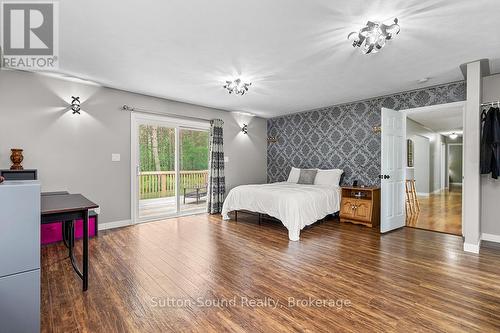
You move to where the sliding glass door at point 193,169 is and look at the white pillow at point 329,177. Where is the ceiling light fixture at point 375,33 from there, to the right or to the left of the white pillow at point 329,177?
right

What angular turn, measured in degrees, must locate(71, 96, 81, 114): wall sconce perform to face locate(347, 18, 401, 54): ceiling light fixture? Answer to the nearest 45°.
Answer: approximately 45° to its left

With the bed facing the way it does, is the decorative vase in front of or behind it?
in front

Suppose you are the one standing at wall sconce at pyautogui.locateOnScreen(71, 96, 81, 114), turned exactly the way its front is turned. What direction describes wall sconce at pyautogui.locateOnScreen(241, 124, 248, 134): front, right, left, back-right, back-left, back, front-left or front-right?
left

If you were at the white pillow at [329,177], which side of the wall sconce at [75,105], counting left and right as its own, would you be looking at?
left

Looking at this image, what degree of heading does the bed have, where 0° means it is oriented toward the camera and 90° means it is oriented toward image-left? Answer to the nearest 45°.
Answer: approximately 45°

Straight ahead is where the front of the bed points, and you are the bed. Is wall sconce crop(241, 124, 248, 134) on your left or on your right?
on your right

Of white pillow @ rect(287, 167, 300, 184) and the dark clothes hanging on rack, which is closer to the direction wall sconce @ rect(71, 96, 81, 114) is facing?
the dark clothes hanging on rack

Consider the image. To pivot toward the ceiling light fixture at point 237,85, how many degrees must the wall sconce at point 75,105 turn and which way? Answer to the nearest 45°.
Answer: approximately 45° to its left

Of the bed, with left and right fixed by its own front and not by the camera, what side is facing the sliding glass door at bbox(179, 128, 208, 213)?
right

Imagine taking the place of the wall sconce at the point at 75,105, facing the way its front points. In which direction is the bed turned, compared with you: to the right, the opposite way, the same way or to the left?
to the right

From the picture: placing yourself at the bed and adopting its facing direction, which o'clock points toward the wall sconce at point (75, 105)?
The wall sconce is roughly at 1 o'clock from the bed.

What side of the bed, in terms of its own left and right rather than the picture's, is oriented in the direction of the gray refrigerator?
front
